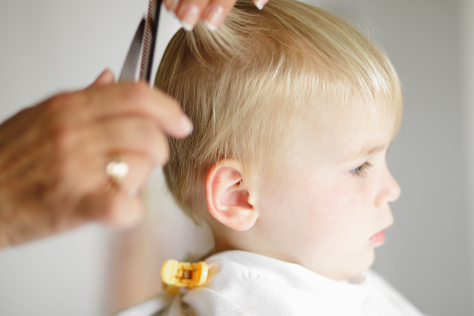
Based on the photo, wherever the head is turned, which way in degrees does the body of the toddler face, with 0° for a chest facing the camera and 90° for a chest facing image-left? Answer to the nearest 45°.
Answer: approximately 270°

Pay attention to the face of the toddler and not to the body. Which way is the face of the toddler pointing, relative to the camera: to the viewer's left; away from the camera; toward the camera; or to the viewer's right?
to the viewer's right
